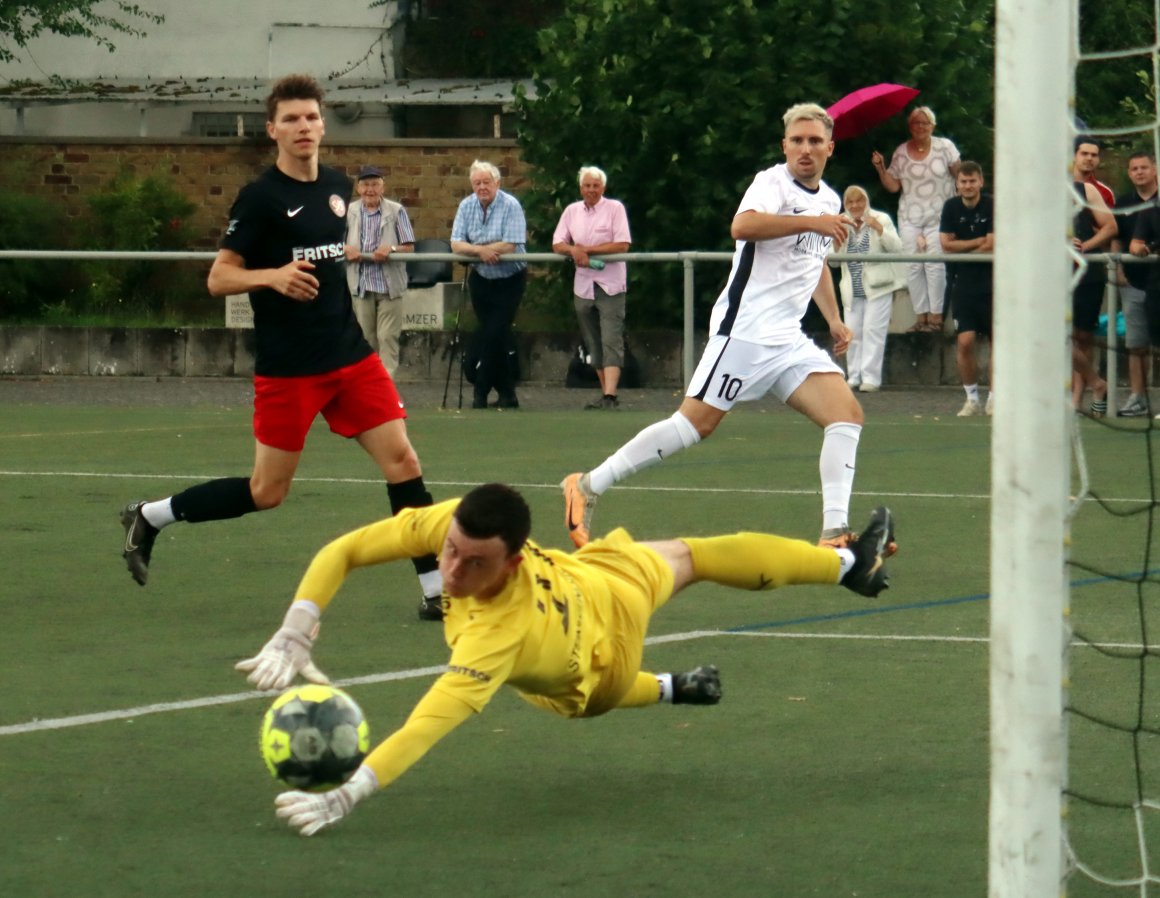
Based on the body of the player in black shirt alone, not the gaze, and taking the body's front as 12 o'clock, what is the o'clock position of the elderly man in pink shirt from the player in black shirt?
The elderly man in pink shirt is roughly at 8 o'clock from the player in black shirt.

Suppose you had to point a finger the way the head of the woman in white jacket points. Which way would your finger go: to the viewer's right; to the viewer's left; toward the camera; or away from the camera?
toward the camera

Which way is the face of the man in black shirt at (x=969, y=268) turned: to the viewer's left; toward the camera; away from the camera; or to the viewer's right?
toward the camera

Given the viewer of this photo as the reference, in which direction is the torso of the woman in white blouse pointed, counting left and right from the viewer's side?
facing the viewer

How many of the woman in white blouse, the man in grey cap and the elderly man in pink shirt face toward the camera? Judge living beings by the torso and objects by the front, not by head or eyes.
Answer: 3

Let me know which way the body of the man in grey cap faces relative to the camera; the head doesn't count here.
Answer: toward the camera

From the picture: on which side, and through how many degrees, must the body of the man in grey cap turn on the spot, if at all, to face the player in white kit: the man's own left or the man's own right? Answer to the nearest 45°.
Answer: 0° — they already face them

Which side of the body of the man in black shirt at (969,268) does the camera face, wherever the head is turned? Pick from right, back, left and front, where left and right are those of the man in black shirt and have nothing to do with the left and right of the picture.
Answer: front

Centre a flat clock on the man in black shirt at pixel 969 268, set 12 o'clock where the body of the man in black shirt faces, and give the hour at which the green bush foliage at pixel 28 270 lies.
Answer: The green bush foliage is roughly at 4 o'clock from the man in black shirt.

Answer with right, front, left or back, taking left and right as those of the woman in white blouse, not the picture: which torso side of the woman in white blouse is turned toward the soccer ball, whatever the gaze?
front

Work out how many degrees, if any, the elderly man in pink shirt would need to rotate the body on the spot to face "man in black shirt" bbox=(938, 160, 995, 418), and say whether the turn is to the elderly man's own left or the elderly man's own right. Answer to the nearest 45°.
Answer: approximately 90° to the elderly man's own left

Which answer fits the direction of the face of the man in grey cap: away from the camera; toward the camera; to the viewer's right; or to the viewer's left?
toward the camera

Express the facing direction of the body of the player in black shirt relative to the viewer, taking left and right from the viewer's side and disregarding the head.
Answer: facing the viewer and to the right of the viewer

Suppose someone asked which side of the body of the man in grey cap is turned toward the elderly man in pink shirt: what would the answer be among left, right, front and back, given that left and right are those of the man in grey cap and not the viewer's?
left

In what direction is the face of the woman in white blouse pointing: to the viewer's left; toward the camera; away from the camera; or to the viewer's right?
toward the camera

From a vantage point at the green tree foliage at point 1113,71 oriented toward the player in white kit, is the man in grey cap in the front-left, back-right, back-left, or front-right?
front-right
